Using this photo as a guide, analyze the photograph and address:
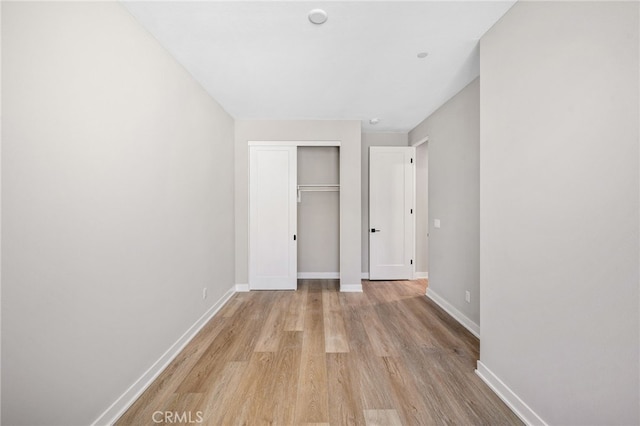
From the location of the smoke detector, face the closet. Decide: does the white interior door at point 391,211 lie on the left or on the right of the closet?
right

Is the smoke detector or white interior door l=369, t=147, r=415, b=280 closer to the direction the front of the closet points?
the smoke detector

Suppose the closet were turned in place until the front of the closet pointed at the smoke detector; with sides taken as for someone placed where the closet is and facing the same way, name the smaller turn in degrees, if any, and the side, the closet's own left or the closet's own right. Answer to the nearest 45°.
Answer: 0° — it already faces it

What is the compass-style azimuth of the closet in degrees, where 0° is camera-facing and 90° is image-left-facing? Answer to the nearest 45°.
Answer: approximately 0°

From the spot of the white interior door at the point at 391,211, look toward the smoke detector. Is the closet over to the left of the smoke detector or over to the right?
right

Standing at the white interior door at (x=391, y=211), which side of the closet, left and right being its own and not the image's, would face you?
left
